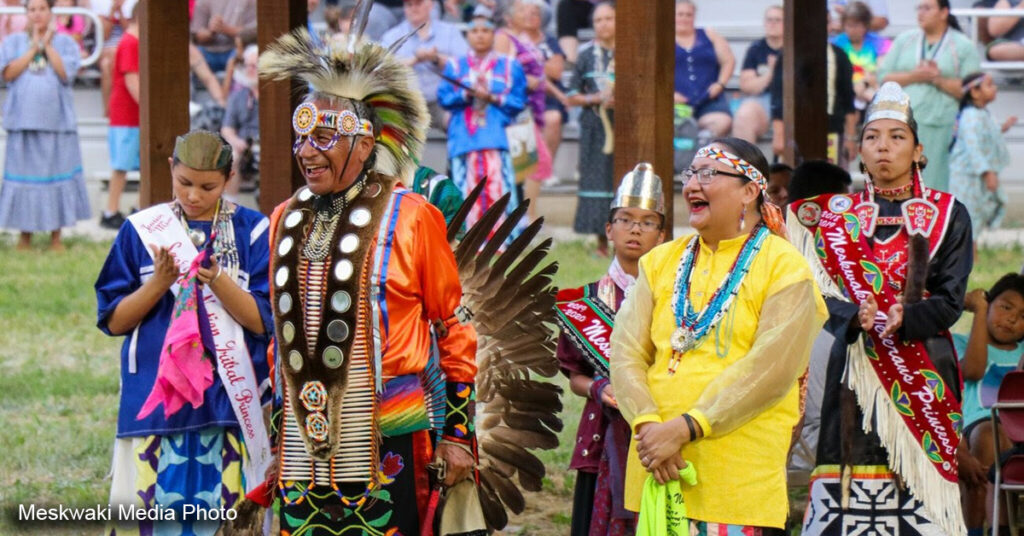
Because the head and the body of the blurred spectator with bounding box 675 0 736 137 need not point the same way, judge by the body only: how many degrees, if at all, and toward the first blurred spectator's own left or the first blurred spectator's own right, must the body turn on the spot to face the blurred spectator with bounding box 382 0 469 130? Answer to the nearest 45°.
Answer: approximately 90° to the first blurred spectator's own right

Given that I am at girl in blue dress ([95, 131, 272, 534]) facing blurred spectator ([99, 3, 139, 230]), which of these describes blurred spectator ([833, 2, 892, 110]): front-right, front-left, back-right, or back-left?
front-right

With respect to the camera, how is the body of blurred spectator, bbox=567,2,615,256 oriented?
toward the camera

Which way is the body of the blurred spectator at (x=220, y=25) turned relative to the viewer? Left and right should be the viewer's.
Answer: facing the viewer

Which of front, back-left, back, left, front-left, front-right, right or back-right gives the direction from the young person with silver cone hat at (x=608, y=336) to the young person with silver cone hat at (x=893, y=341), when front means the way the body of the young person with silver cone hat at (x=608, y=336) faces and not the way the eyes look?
left

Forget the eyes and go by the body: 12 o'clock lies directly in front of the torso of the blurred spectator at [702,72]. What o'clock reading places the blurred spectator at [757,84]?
the blurred spectator at [757,84] is roughly at 8 o'clock from the blurred spectator at [702,72].

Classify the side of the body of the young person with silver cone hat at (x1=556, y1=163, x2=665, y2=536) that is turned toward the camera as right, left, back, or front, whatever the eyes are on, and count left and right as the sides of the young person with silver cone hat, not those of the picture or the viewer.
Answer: front

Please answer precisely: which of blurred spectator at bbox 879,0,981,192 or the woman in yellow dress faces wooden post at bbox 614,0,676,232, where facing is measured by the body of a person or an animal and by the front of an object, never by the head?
the blurred spectator

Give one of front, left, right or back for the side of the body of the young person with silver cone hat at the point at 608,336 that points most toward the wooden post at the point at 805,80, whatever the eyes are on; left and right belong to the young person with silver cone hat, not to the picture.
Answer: back

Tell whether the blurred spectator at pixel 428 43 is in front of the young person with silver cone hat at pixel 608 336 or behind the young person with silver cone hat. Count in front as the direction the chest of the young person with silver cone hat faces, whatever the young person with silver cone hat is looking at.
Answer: behind

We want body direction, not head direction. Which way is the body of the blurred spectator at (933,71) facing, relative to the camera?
toward the camera

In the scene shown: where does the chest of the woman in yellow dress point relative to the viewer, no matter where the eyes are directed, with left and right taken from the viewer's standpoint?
facing the viewer and to the left of the viewer
